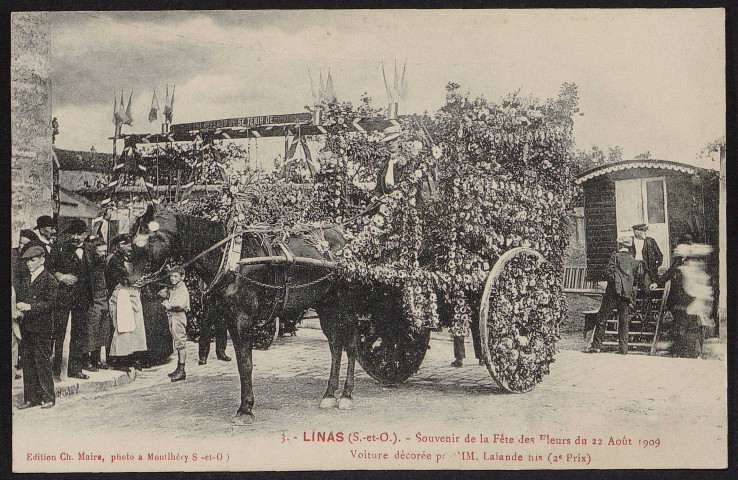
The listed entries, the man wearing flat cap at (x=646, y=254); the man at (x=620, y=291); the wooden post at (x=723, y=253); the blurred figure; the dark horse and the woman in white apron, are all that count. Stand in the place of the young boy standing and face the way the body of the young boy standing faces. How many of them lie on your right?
1

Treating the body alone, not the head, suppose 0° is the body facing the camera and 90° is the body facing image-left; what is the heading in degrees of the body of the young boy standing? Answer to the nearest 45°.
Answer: approximately 45°

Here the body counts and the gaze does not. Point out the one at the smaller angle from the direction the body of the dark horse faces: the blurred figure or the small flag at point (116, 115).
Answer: the small flag

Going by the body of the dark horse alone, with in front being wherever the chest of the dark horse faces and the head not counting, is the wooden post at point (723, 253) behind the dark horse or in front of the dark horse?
behind

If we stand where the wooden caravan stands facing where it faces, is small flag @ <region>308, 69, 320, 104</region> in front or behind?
in front

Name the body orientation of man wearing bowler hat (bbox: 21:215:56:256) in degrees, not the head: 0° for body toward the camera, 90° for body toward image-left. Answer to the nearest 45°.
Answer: approximately 315°

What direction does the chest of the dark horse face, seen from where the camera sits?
to the viewer's left

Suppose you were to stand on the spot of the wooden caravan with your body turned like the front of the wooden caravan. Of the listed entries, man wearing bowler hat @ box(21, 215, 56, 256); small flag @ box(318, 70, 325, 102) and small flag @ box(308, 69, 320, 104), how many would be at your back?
0

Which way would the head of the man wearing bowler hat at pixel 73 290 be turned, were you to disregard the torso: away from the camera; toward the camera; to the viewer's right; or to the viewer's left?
toward the camera
